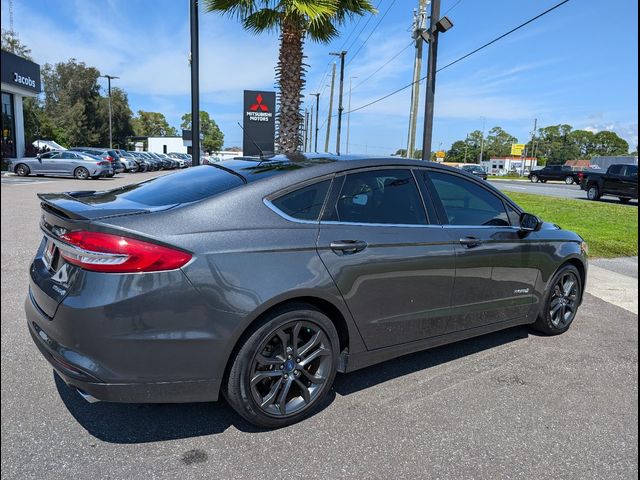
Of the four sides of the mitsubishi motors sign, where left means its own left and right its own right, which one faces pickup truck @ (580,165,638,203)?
left

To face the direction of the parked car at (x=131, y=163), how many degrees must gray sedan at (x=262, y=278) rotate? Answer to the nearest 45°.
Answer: approximately 45° to its left

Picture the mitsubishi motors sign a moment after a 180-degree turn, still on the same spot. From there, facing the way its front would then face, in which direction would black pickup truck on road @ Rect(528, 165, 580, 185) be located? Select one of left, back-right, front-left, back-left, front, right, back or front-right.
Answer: front-right

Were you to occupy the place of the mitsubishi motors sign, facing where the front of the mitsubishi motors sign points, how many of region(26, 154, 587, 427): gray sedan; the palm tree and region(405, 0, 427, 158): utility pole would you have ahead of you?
2

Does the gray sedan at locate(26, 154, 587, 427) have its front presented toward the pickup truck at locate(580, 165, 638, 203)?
yes

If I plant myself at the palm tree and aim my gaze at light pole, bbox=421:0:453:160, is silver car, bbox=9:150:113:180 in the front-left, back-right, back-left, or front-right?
back-left

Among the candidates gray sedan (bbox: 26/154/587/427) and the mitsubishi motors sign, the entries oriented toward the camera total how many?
1

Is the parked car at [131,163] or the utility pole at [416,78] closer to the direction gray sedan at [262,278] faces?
the utility pole

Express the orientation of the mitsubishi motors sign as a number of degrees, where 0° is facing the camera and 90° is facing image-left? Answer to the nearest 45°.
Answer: approximately 0°

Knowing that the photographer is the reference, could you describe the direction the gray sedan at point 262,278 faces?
facing away from the viewer and to the right of the viewer

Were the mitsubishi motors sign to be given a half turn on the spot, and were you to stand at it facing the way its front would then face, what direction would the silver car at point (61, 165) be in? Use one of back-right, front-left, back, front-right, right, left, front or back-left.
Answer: back-left
